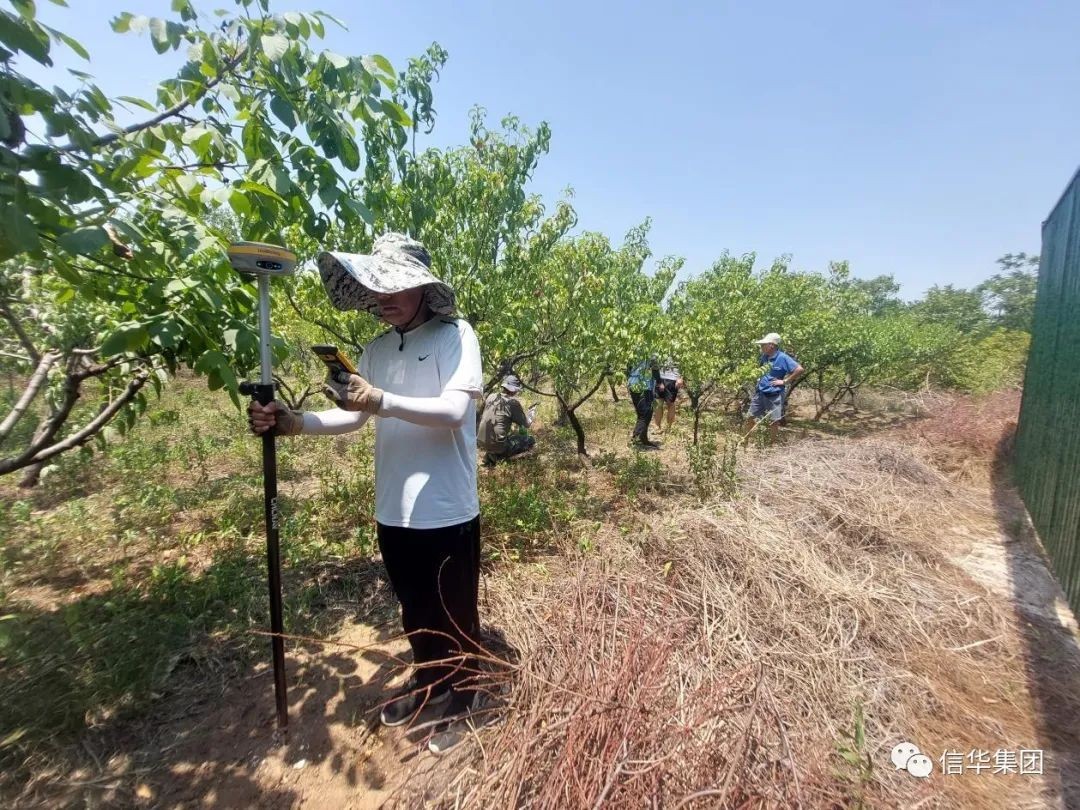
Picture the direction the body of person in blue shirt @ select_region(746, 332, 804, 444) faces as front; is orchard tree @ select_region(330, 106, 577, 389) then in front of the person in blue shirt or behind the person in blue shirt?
in front

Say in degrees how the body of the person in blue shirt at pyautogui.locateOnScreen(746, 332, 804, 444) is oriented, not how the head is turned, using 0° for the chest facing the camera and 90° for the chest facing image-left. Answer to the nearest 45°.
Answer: approximately 45°

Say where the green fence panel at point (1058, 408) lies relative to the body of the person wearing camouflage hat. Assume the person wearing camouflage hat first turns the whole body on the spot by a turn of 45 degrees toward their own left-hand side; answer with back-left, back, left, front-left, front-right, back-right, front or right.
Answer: left

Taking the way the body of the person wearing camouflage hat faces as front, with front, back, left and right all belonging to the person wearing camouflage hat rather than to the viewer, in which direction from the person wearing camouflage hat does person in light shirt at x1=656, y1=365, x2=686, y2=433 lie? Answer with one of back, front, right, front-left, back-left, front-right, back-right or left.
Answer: back

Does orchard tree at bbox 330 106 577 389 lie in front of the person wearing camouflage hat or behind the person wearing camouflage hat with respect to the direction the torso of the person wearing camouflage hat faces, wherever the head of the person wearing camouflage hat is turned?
behind

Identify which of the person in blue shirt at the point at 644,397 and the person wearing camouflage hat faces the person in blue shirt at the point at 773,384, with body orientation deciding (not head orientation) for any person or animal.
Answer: the person in blue shirt at the point at 644,397

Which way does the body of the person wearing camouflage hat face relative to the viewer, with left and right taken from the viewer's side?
facing the viewer and to the left of the viewer

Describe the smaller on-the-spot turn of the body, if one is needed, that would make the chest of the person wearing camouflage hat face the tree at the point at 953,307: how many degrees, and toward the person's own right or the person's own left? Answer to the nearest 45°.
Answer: approximately 180°

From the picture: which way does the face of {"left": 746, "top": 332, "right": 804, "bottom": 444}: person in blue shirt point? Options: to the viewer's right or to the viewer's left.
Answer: to the viewer's left
